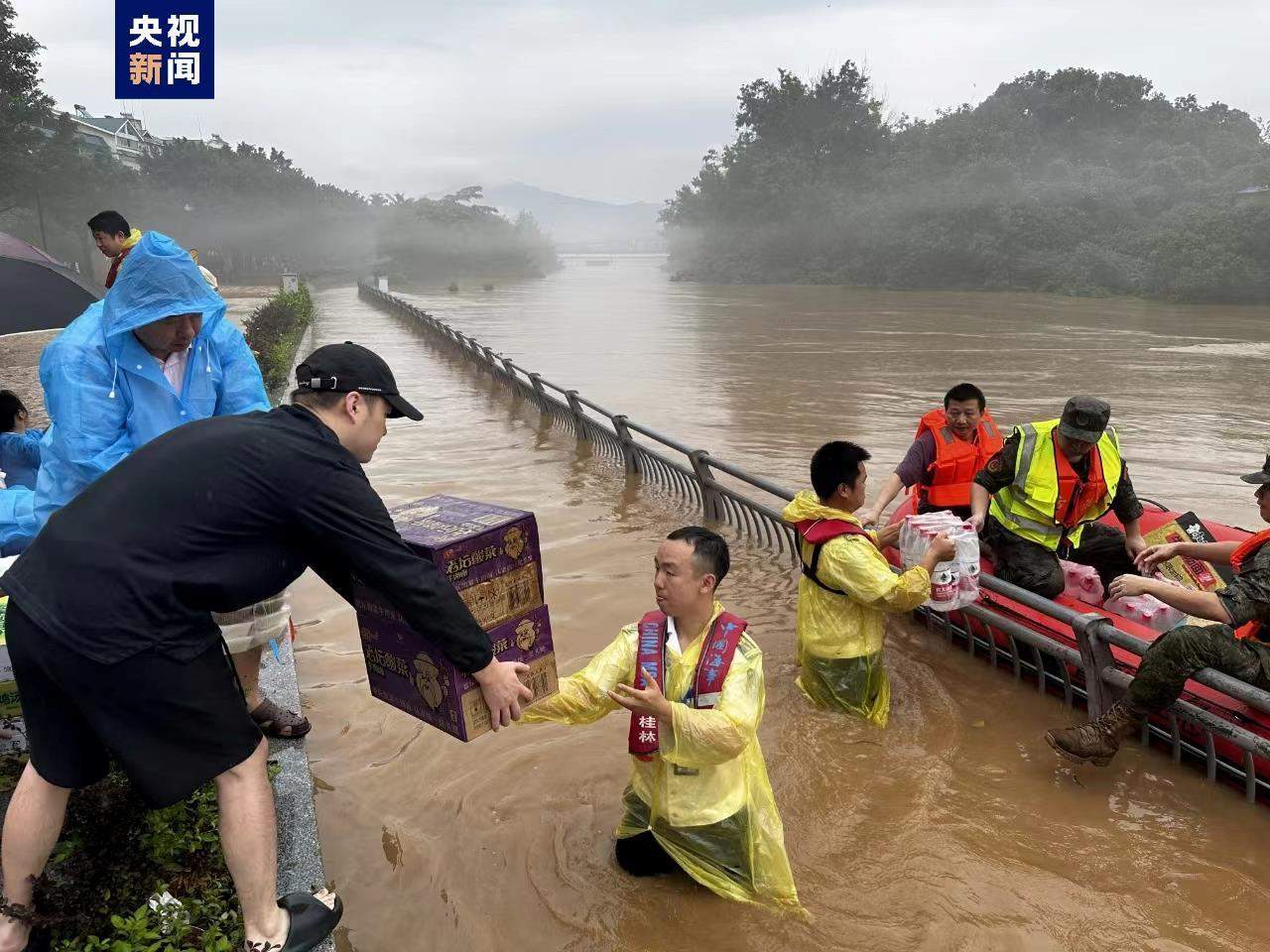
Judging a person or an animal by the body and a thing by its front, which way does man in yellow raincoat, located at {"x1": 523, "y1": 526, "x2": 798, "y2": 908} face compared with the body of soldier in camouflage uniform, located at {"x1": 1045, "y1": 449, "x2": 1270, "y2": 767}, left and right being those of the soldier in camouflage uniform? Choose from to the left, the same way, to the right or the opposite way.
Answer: to the left

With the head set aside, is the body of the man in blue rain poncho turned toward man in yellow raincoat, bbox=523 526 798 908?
yes

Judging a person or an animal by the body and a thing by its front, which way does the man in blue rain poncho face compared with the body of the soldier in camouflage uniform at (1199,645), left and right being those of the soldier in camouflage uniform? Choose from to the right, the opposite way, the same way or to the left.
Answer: the opposite way

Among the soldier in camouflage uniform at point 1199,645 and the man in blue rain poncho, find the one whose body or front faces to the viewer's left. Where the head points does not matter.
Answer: the soldier in camouflage uniform

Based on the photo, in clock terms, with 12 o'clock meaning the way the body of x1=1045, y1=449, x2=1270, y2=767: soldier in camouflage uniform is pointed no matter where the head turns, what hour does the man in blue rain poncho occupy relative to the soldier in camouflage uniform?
The man in blue rain poncho is roughly at 11 o'clock from the soldier in camouflage uniform.

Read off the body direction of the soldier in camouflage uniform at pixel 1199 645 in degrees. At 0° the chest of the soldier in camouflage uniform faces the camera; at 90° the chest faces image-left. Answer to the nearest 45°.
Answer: approximately 90°

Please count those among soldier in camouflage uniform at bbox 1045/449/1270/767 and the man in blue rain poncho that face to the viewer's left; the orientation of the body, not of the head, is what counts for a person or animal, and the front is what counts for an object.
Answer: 1

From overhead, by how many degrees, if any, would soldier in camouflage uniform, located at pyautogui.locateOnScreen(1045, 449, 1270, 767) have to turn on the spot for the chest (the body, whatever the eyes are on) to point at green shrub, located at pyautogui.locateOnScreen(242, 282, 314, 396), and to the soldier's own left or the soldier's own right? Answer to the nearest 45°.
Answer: approximately 45° to the soldier's own right

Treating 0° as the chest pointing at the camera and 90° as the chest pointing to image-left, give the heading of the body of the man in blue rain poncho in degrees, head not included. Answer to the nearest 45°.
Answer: approximately 315°
